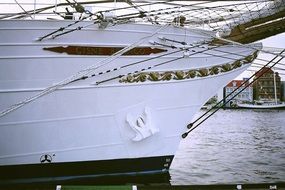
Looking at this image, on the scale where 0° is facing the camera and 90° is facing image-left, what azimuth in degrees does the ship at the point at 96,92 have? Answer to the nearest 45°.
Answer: approximately 270°
